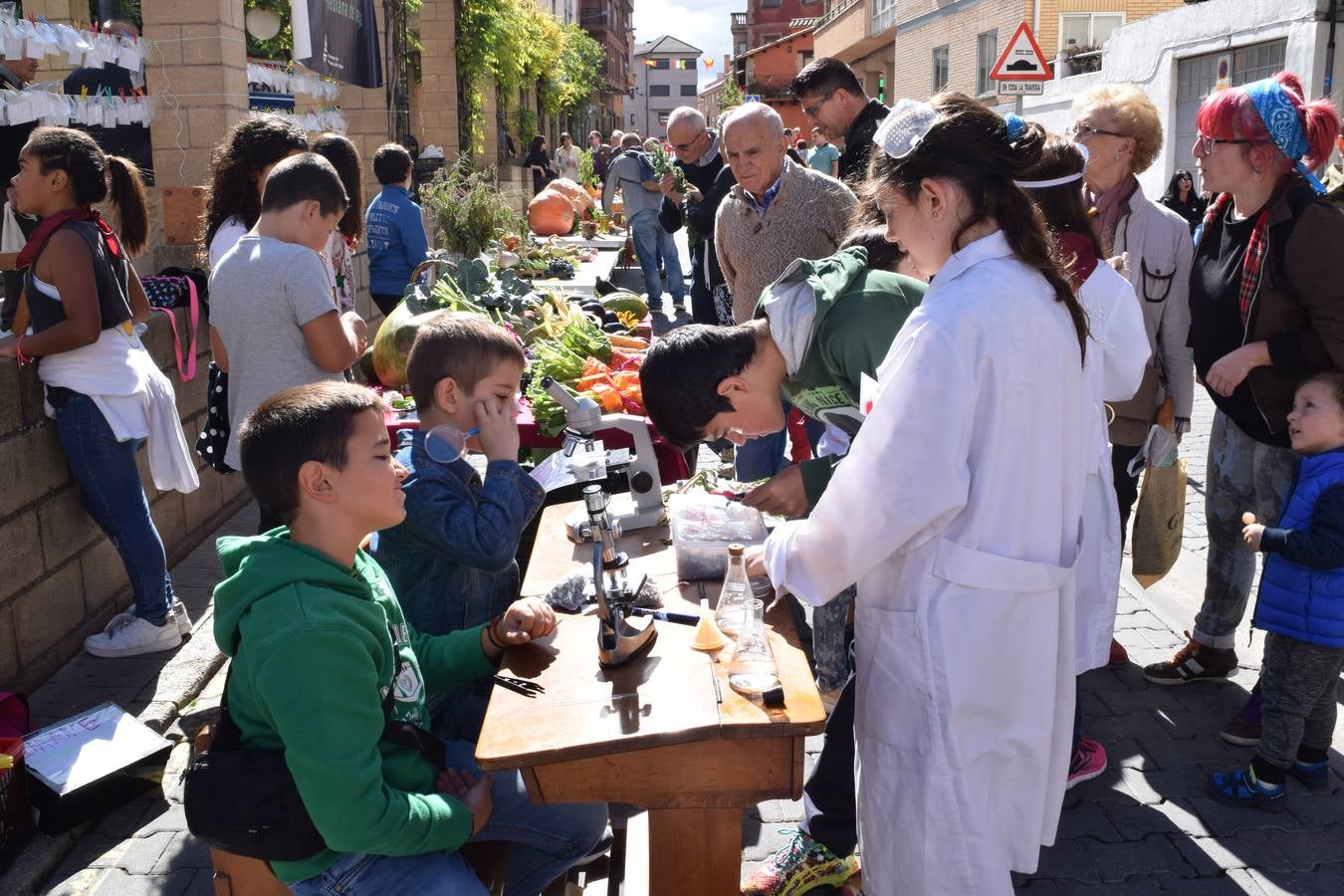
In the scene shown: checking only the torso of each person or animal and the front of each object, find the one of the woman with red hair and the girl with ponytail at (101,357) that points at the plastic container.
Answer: the woman with red hair

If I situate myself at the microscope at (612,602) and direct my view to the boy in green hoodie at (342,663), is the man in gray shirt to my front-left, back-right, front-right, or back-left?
back-right

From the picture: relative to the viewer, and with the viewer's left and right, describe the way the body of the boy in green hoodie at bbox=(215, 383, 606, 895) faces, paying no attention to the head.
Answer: facing to the right of the viewer

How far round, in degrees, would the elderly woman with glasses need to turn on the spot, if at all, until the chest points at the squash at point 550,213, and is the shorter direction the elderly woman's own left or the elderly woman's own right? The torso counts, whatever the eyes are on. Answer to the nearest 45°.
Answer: approximately 90° to the elderly woman's own right

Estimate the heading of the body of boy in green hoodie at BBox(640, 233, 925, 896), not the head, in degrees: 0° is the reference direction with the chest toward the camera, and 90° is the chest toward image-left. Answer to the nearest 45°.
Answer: approximately 45°

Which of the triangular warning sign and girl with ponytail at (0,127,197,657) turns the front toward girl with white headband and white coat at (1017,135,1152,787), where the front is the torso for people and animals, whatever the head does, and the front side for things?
the triangular warning sign

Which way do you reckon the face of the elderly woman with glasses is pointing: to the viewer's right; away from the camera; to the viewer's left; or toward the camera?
to the viewer's left

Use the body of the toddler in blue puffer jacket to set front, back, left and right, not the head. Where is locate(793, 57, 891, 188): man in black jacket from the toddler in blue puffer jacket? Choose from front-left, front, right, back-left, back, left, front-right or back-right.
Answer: front-right

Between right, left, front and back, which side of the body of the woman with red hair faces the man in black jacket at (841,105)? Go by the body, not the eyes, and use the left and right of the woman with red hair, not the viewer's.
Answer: right
